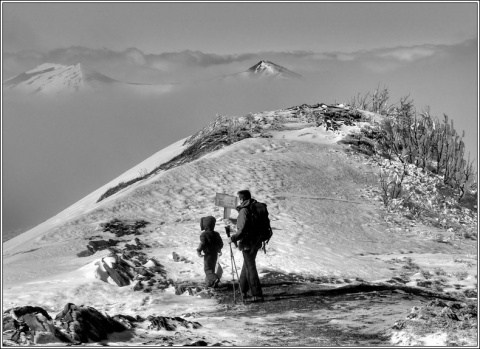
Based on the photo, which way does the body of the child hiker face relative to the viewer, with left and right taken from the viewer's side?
facing away from the viewer and to the left of the viewer

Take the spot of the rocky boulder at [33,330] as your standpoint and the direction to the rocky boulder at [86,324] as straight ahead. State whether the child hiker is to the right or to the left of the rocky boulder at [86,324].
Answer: left

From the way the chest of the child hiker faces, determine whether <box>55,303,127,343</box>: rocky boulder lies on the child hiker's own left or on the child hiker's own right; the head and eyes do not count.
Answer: on the child hiker's own left

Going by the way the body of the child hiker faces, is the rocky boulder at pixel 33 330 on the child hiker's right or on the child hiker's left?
on the child hiker's left

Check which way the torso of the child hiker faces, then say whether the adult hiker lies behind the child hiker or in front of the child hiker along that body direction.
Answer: behind
